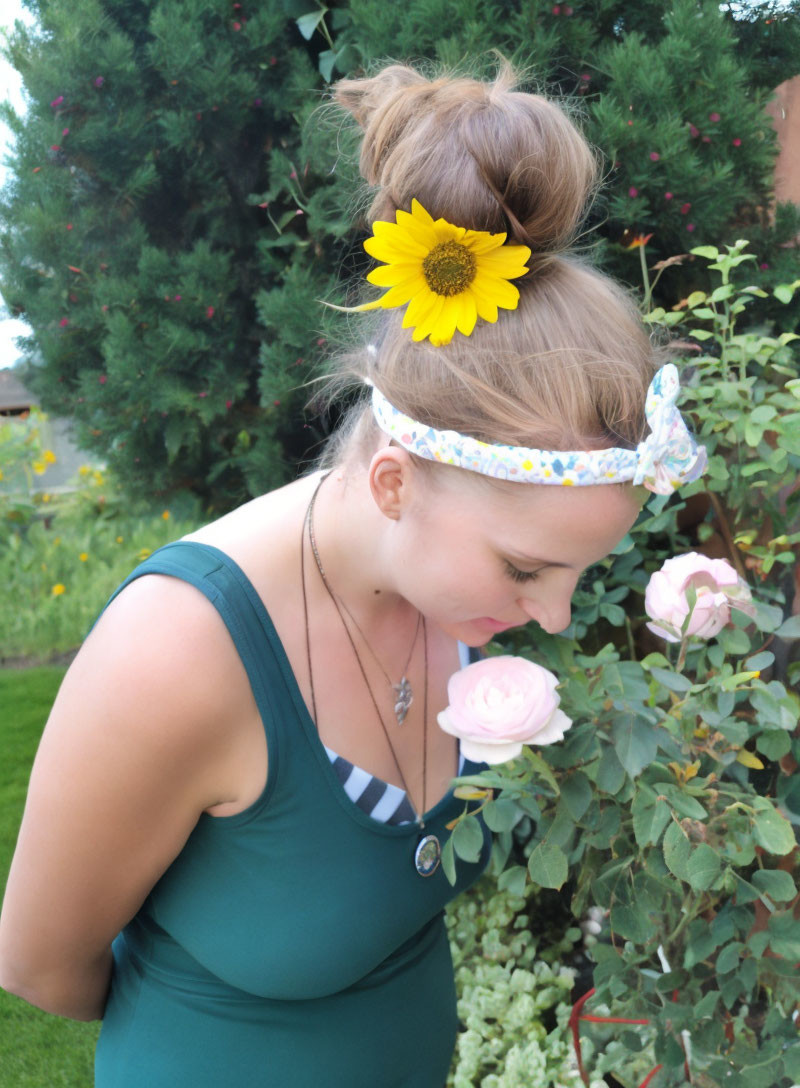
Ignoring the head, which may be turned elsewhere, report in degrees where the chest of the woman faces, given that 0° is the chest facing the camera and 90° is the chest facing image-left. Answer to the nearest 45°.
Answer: approximately 315°
